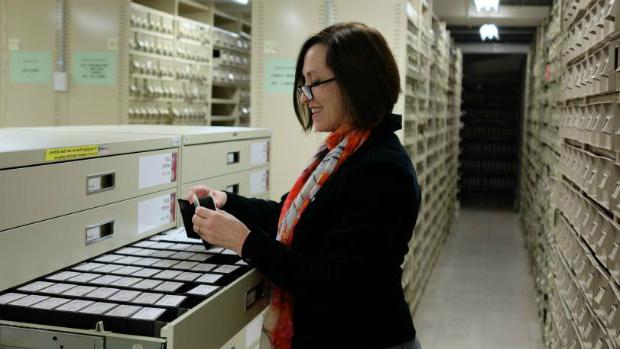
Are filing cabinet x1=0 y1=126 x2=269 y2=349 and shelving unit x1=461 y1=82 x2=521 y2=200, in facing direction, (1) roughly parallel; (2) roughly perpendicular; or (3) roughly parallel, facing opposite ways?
roughly perpendicular

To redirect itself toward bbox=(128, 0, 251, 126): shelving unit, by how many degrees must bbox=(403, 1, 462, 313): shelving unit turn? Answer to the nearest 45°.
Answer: approximately 180°

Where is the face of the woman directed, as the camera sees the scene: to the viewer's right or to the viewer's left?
to the viewer's left

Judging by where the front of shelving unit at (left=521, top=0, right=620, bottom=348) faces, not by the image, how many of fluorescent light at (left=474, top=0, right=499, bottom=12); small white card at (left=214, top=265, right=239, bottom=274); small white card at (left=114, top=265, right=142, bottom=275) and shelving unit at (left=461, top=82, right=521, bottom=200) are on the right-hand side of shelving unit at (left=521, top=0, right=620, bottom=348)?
2

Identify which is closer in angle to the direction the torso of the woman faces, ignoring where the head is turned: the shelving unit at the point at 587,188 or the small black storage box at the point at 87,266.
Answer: the small black storage box

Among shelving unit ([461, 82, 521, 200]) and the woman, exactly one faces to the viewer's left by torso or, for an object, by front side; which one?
the woman

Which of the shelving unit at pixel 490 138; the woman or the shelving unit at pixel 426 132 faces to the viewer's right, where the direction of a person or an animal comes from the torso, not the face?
the shelving unit at pixel 426 132

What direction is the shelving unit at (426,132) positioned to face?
to the viewer's right

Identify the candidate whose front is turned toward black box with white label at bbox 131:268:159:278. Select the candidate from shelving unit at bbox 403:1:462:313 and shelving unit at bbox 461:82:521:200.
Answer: shelving unit at bbox 461:82:521:200

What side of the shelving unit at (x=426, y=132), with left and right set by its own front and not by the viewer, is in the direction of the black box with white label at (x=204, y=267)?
right

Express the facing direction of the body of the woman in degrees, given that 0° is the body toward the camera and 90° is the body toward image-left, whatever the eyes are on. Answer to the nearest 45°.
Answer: approximately 90°

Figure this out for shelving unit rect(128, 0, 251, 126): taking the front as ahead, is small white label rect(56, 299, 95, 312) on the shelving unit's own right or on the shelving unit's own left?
on the shelving unit's own right

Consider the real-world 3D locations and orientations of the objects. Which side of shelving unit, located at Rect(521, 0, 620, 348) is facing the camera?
left

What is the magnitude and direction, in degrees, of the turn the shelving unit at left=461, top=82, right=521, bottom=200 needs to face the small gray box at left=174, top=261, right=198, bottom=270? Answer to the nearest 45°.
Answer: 0° — it already faces it
